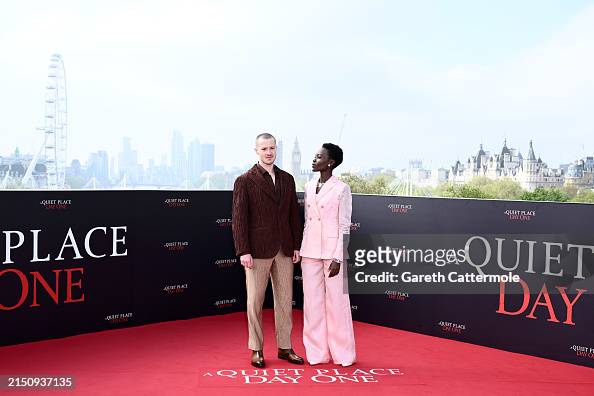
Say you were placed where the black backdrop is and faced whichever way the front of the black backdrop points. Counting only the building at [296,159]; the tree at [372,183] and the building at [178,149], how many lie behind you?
3

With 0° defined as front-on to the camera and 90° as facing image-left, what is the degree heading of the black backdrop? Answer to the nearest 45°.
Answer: approximately 0°

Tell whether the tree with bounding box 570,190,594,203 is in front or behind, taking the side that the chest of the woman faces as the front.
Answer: behind

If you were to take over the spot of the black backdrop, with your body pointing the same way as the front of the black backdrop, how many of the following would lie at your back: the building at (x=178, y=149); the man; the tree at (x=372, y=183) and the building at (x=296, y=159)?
3

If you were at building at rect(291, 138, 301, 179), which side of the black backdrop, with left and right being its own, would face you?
back

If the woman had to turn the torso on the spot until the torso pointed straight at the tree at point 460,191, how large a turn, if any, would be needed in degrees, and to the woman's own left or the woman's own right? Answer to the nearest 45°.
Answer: approximately 135° to the woman's own right

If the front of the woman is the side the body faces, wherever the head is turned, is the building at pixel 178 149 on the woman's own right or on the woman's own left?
on the woman's own right

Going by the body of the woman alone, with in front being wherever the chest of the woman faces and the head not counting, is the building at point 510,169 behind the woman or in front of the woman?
behind

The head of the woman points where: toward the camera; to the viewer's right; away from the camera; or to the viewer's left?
to the viewer's left
